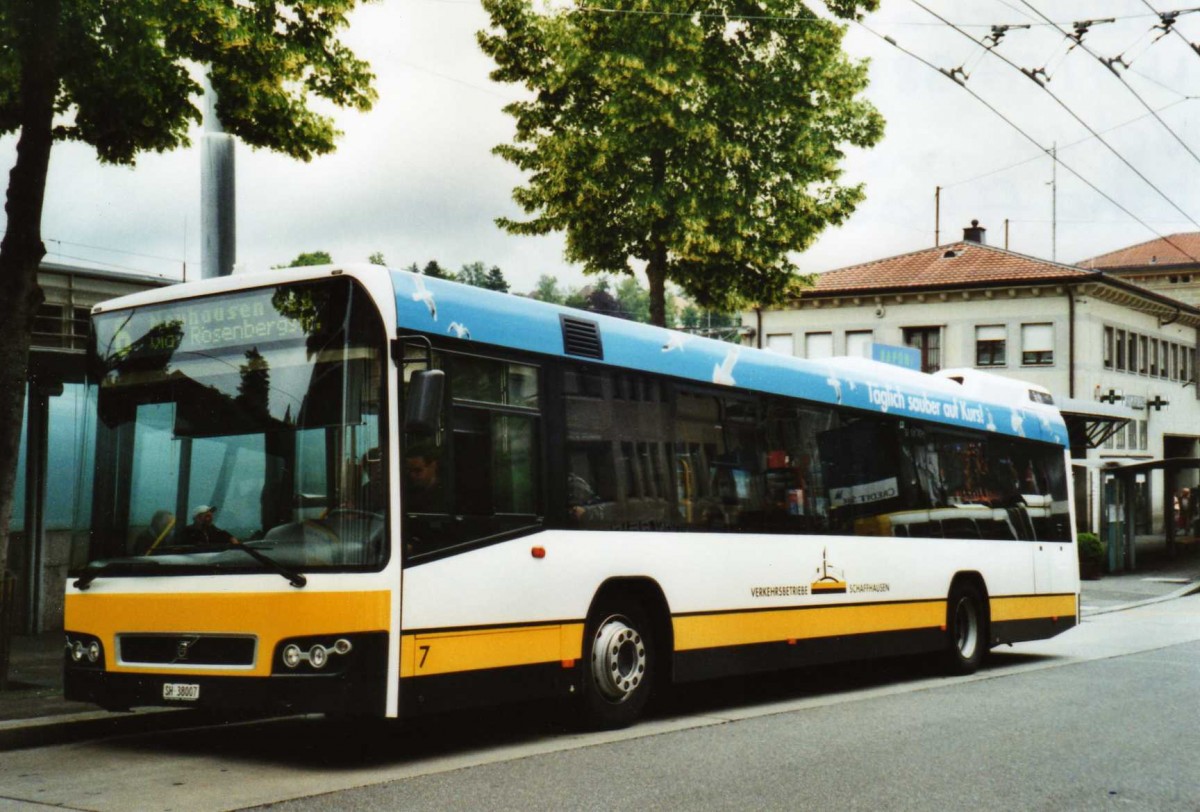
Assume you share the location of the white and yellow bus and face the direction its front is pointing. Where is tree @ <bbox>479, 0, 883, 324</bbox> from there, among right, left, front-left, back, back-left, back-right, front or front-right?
back-right

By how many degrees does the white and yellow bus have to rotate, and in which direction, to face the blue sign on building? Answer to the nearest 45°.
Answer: approximately 135° to its right

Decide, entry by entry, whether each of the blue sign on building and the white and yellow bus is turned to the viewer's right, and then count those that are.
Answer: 0

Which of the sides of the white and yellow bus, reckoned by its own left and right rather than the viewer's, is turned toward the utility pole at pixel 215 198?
right
